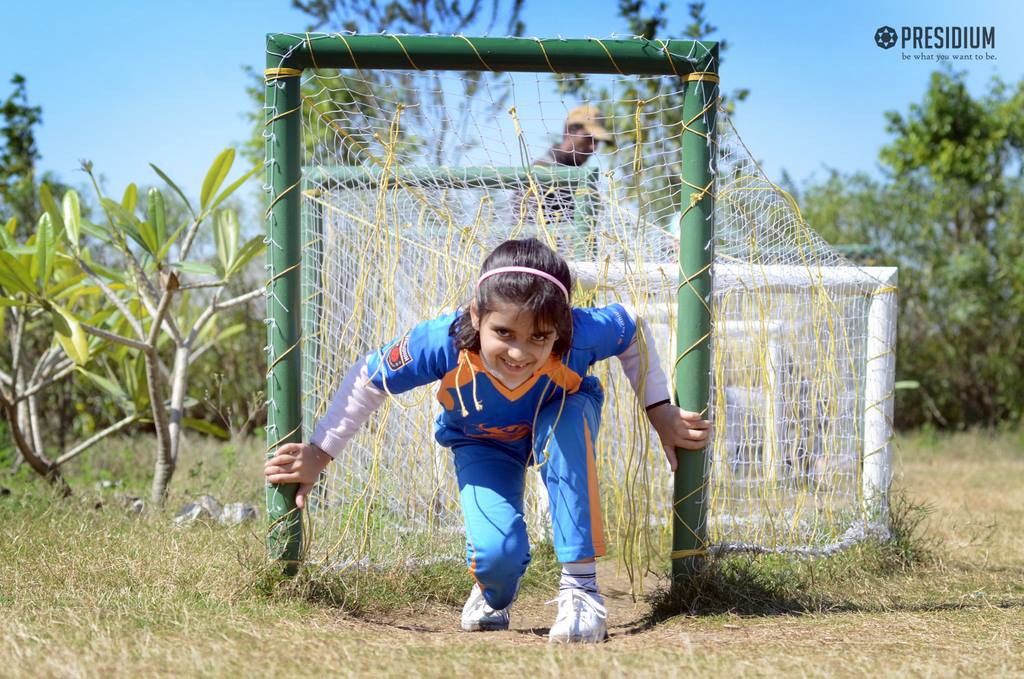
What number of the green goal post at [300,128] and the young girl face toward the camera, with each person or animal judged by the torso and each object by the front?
2

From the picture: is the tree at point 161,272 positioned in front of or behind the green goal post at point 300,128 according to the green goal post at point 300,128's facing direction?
behind

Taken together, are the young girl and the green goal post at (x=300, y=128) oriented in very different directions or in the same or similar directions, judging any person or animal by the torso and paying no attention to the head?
same or similar directions

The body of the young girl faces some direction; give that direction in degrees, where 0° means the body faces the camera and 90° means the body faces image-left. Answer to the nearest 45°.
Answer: approximately 0°

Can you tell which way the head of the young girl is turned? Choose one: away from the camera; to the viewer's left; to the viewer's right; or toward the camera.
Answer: toward the camera

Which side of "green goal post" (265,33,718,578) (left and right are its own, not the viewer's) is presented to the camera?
front

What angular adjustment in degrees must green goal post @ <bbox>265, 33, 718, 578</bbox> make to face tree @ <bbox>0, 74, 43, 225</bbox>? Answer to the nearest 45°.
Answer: approximately 135° to its right

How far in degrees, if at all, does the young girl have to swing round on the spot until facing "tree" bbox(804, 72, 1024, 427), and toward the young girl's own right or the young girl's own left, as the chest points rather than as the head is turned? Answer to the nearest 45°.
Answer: approximately 135° to the young girl's own left

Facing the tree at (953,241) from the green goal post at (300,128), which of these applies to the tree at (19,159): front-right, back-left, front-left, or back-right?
front-left

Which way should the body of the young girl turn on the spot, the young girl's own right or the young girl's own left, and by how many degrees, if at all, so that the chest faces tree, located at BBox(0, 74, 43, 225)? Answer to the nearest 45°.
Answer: approximately 135° to the young girl's own right
